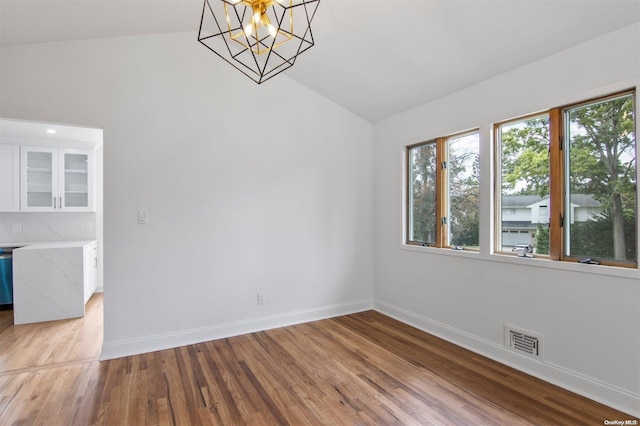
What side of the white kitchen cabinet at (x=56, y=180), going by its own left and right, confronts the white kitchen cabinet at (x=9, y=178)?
right

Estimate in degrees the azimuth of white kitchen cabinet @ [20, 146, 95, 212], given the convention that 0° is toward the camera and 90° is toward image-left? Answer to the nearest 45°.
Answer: approximately 0°

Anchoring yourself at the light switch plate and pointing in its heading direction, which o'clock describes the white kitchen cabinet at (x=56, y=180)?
The white kitchen cabinet is roughly at 5 o'clock from the light switch plate.

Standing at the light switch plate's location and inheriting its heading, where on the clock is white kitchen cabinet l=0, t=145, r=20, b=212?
The white kitchen cabinet is roughly at 5 o'clock from the light switch plate.

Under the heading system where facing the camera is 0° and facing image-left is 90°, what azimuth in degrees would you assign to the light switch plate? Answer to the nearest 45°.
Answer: approximately 0°

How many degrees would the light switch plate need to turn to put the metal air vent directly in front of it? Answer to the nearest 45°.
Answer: approximately 45° to its left

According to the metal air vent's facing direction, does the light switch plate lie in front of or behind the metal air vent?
in front

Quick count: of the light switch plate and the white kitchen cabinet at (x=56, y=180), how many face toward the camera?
2

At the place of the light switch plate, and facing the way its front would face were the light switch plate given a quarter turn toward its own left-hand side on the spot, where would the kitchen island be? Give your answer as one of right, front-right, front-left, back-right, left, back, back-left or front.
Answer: back-left
